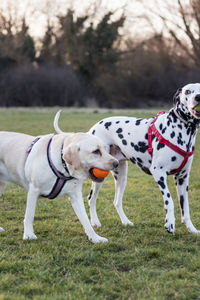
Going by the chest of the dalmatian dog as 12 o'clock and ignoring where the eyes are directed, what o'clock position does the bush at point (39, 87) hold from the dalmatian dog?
The bush is roughly at 7 o'clock from the dalmatian dog.

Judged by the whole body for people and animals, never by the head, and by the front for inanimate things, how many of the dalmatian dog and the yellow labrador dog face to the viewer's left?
0

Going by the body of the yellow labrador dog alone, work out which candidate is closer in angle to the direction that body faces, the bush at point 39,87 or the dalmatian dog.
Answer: the dalmatian dog

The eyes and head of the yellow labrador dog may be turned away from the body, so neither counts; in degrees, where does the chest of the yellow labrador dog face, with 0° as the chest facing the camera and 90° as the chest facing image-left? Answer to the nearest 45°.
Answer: approximately 315°

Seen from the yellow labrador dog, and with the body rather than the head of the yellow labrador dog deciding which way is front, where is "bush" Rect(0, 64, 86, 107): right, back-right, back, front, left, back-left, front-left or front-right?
back-left
